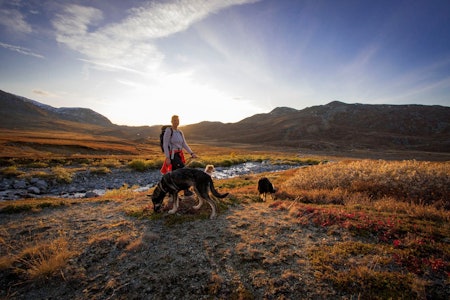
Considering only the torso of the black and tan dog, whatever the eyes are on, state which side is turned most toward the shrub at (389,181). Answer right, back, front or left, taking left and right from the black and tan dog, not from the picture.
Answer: back

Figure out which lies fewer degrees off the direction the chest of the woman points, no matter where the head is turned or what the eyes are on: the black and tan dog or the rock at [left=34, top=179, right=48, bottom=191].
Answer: the black and tan dog

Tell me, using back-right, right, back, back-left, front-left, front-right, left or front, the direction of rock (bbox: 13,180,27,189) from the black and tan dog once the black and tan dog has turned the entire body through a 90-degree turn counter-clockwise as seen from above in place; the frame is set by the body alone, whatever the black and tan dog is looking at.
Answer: back-right

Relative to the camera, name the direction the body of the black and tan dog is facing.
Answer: to the viewer's left

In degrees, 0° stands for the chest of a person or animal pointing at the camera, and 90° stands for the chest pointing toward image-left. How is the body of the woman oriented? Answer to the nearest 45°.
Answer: approximately 315°

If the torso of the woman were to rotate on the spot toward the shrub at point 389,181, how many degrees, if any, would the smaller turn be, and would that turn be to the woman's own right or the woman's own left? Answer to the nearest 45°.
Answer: approximately 45° to the woman's own left

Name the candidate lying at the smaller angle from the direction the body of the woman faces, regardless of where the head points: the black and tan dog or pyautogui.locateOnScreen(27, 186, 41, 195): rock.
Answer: the black and tan dog

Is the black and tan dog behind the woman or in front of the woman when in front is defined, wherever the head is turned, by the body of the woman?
in front

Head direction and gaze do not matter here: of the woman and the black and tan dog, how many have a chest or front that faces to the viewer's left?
1

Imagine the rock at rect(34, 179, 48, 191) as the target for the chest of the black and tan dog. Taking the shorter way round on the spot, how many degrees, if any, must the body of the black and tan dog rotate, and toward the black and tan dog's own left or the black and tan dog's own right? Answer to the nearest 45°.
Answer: approximately 45° to the black and tan dog's own right
